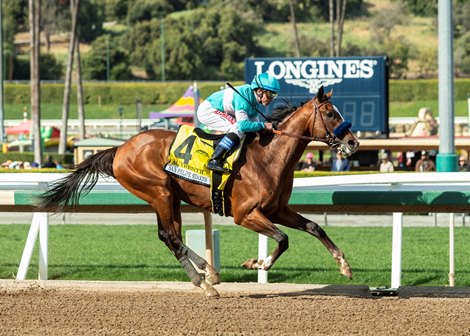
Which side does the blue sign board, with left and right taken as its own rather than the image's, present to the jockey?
front

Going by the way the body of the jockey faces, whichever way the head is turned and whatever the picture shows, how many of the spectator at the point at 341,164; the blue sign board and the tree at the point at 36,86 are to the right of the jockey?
0

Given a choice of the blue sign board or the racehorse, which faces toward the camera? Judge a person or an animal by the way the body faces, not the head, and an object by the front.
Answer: the blue sign board

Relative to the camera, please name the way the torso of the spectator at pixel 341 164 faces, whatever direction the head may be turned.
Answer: toward the camera

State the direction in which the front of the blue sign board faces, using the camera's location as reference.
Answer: facing the viewer

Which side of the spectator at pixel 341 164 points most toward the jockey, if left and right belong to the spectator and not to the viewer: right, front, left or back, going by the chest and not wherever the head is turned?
front

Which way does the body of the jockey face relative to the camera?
to the viewer's right

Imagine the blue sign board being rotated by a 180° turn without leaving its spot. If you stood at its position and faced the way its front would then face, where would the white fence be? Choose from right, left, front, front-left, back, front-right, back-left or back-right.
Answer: back

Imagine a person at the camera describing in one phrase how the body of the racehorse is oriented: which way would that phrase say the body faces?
to the viewer's right

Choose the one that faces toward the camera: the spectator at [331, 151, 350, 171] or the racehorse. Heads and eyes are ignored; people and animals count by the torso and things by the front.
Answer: the spectator

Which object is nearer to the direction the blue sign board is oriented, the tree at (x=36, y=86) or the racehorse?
the racehorse

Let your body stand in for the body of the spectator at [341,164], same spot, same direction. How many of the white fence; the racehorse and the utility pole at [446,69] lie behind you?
0

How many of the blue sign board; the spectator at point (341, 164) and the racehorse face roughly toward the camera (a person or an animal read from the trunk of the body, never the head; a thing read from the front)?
2

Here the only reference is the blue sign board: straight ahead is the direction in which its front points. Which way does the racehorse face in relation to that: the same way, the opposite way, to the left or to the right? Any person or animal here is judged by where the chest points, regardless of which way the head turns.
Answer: to the left

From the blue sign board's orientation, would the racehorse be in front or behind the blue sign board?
in front

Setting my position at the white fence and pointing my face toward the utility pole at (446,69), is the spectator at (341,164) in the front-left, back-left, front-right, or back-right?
front-left

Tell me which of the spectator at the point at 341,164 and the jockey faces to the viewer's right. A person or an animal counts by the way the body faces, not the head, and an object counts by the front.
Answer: the jockey

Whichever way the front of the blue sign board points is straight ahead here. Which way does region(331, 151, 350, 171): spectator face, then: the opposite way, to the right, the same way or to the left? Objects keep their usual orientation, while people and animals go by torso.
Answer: the same way
